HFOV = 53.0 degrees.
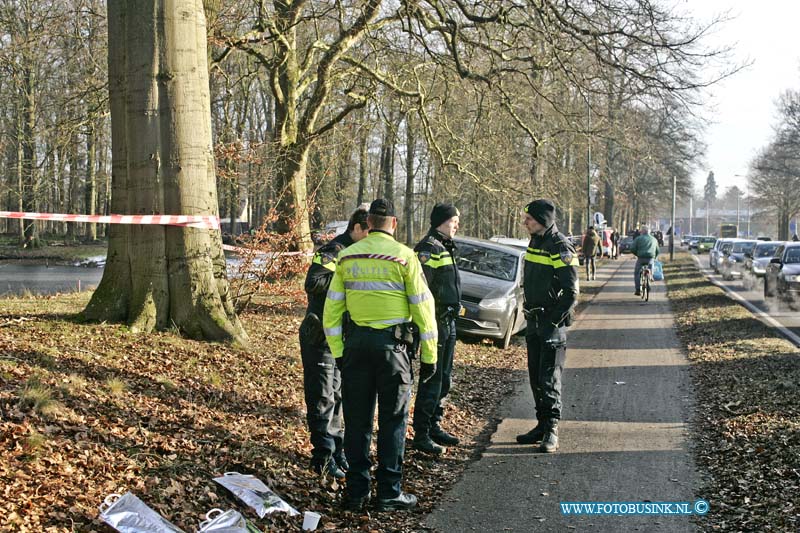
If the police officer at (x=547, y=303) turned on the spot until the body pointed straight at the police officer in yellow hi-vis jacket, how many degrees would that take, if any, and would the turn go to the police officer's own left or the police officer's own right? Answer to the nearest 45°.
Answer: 0° — they already face them

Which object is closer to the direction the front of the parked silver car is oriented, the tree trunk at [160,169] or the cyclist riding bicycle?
the tree trunk

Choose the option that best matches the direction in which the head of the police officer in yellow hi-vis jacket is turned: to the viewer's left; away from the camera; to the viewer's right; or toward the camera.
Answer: away from the camera

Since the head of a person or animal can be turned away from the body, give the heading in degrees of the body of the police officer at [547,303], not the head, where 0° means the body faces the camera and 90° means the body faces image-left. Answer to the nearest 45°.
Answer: approximately 45°

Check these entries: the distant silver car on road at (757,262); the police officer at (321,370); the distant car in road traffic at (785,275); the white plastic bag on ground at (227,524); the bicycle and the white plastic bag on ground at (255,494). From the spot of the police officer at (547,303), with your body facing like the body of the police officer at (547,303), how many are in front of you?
3

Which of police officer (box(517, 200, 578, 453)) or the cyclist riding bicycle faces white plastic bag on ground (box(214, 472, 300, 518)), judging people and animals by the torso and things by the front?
the police officer

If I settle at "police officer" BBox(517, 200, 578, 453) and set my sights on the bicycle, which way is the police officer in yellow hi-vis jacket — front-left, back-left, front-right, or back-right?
back-left

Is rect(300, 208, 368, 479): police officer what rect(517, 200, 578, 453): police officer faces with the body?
yes

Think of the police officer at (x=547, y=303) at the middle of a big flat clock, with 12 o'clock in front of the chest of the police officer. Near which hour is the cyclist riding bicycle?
The cyclist riding bicycle is roughly at 5 o'clock from the police officer.

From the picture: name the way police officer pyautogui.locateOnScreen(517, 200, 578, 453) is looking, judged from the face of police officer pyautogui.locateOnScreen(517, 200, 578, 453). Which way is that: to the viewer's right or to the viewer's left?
to the viewer's left

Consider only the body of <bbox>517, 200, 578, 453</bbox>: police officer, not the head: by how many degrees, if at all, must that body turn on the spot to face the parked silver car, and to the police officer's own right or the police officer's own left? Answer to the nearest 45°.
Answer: approximately 135° to the police officer's own right
